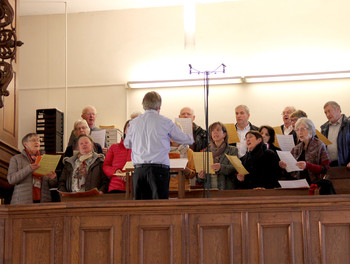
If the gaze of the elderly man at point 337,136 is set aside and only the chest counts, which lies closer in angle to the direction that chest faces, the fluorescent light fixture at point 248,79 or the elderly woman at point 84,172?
the elderly woman

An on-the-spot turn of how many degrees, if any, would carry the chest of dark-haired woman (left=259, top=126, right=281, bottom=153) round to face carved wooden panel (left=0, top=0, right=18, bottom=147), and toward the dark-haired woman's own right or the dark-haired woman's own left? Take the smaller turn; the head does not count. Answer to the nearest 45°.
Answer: approximately 45° to the dark-haired woman's own right

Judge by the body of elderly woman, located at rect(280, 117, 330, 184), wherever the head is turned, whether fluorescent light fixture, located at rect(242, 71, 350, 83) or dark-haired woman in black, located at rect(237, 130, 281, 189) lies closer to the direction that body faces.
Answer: the dark-haired woman in black

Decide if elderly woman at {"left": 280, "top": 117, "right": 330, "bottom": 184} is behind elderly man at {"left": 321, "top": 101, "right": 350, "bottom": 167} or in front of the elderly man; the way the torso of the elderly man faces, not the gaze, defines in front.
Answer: in front

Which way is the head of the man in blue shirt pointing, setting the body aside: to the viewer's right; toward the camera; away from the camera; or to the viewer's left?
away from the camera

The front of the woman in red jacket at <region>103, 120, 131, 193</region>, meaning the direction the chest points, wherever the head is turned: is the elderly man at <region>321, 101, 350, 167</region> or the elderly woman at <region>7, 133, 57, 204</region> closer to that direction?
the elderly man

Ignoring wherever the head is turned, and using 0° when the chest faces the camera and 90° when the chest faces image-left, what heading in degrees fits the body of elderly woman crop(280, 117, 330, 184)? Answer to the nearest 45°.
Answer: approximately 45°

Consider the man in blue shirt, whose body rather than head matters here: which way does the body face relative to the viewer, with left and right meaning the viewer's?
facing away from the viewer

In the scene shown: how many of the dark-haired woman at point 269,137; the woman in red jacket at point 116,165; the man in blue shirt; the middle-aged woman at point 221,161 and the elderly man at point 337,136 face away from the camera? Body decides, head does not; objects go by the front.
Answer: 1

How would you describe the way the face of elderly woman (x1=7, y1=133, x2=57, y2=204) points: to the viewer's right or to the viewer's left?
to the viewer's right

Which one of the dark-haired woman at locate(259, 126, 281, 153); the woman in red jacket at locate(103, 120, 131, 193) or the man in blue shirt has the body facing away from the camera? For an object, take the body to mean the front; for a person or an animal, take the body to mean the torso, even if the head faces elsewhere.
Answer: the man in blue shirt

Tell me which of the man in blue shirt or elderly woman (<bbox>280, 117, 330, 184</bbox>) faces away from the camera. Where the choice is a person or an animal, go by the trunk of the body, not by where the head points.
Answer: the man in blue shirt

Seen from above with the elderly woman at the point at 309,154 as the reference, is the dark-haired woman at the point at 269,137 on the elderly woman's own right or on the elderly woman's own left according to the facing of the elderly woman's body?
on the elderly woman's own right

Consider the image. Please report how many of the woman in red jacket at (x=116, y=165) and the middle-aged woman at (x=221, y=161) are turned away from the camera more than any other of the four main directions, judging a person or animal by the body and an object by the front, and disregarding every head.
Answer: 0
